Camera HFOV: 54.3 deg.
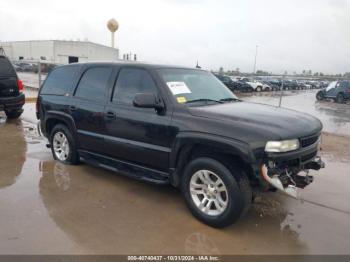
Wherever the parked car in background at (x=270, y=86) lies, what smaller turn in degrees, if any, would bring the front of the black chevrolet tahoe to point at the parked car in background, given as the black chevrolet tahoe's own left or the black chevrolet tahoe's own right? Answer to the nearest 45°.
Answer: approximately 135° to the black chevrolet tahoe's own left

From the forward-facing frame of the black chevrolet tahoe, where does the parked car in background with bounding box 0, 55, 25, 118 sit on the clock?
The parked car in background is roughly at 6 o'clock from the black chevrolet tahoe.

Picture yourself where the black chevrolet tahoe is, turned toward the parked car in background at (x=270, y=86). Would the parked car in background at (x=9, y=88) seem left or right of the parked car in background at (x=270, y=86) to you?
left

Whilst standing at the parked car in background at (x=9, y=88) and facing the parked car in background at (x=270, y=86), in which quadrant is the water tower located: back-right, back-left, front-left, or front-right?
front-left

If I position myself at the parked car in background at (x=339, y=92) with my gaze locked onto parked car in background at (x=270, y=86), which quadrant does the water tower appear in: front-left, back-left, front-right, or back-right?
front-left

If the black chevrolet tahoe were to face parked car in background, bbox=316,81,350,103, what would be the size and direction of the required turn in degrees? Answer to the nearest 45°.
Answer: approximately 90° to its left

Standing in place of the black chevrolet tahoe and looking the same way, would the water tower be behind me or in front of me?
behind

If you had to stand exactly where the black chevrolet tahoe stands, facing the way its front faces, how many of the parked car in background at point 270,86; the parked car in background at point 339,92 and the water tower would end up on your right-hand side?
0
